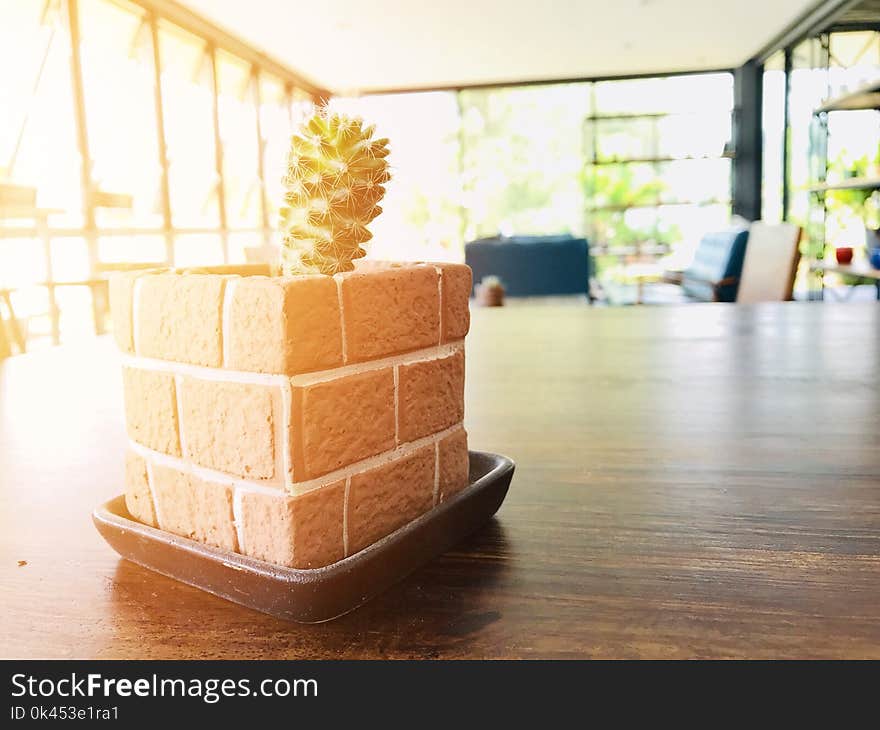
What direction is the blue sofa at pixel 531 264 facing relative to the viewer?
away from the camera

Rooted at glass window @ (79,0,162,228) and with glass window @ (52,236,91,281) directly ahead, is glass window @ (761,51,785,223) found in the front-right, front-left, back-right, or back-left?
back-left

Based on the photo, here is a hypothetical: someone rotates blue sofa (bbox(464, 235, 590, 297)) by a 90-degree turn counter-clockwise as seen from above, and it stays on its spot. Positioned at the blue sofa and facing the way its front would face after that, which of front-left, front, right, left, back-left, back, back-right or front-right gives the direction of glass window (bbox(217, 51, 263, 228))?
front-right

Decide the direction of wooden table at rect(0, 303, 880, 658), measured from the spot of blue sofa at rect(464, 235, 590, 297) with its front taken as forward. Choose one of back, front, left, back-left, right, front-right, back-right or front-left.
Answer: back

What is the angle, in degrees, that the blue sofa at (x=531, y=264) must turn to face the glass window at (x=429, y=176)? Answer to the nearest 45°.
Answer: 0° — it already faces it

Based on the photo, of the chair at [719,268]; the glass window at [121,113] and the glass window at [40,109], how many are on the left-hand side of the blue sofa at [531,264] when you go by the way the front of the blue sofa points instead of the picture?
2

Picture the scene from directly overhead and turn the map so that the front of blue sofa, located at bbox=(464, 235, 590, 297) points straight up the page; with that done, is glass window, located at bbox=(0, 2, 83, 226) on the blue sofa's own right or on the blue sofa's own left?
on the blue sofa's own left

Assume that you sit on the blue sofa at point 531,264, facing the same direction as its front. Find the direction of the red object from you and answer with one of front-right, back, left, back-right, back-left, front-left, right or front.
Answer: right

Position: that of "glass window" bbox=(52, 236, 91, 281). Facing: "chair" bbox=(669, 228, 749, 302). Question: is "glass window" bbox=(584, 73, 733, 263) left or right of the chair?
left

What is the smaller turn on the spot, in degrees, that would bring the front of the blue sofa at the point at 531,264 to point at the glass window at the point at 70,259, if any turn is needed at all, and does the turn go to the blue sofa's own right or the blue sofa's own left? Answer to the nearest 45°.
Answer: approximately 90° to the blue sofa's own left

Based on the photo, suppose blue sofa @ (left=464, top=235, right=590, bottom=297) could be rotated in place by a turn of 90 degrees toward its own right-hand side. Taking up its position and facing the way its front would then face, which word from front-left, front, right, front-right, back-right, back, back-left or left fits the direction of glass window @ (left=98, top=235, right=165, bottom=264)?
back

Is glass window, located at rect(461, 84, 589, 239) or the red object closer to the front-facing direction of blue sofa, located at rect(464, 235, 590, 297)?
the glass window

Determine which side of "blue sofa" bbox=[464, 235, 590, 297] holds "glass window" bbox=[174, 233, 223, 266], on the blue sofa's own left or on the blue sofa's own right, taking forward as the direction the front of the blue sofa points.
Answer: on the blue sofa's own left

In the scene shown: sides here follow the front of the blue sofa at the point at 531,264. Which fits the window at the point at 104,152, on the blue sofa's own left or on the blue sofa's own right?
on the blue sofa's own left

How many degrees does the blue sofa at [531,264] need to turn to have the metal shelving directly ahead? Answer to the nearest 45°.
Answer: approximately 90° to its right
